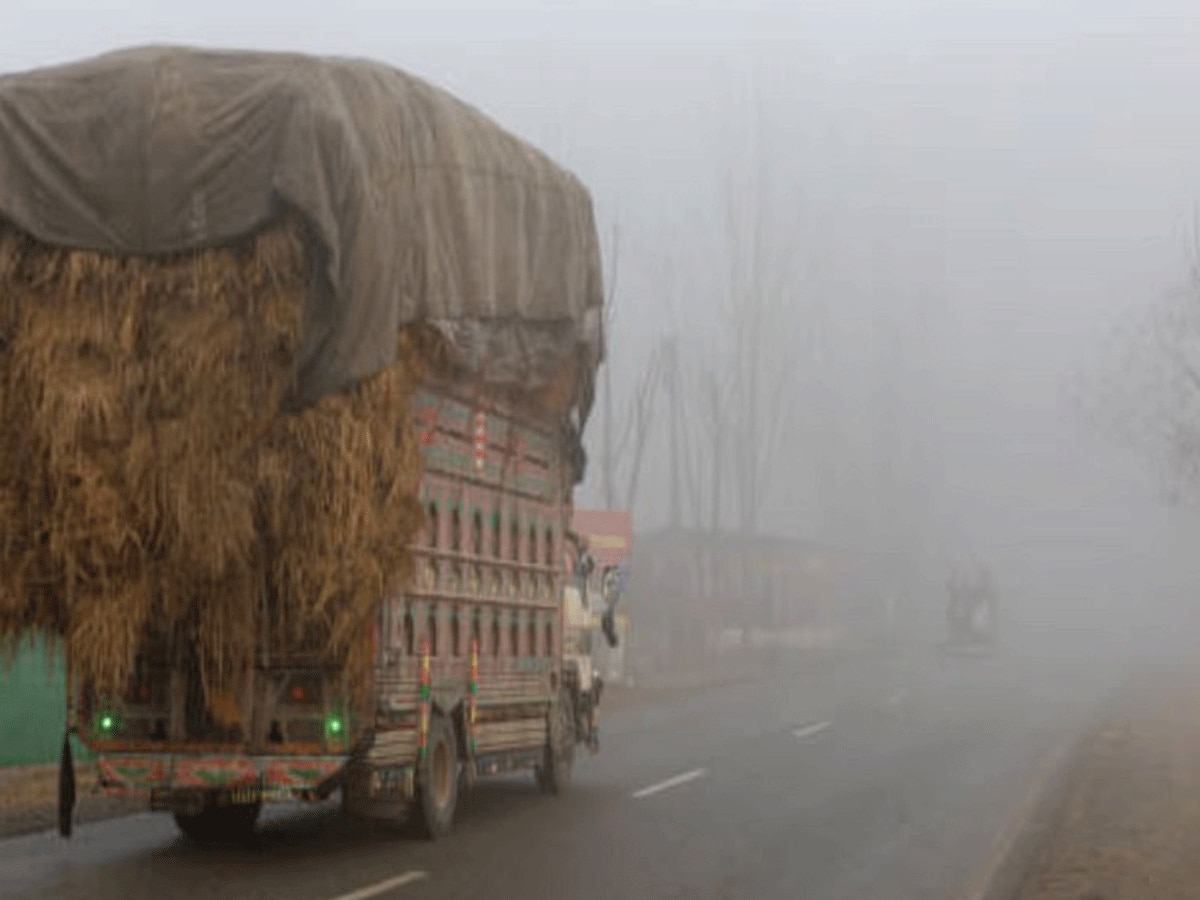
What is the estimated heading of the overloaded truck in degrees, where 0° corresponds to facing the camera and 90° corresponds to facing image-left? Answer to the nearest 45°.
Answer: approximately 225°
